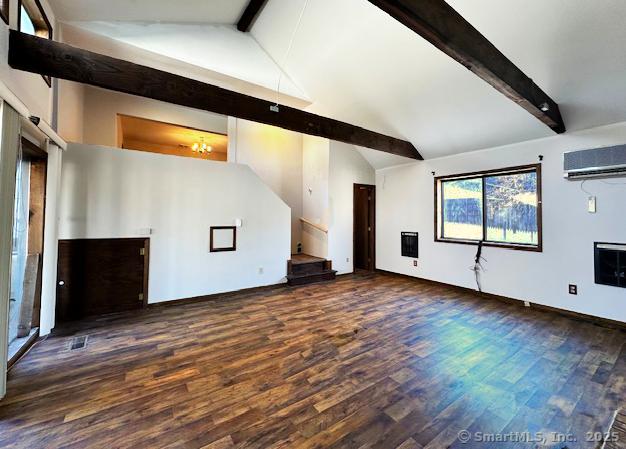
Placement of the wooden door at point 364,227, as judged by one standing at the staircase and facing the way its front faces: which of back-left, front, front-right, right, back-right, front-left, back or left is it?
back-left

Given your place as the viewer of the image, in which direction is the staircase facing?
facing the viewer

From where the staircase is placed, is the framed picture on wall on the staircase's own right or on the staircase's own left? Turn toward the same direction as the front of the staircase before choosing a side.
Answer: on the staircase's own right

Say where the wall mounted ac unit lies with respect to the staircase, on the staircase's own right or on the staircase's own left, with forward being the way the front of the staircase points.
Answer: on the staircase's own left

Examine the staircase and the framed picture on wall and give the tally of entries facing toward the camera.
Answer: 2

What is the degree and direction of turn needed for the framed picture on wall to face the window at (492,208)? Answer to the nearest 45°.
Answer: approximately 90° to its left

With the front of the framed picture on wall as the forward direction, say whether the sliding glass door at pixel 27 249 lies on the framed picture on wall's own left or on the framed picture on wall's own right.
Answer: on the framed picture on wall's own right

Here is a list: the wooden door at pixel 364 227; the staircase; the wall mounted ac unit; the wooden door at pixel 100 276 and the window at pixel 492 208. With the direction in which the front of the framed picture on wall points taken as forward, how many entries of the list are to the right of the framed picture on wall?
1

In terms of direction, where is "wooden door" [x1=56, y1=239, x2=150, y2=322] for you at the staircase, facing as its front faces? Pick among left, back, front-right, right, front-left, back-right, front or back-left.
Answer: front-right

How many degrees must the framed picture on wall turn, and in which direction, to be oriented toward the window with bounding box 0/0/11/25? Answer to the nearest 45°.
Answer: approximately 45° to its right

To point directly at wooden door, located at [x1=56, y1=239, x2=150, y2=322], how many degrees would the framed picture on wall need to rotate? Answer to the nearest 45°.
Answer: approximately 90° to its right

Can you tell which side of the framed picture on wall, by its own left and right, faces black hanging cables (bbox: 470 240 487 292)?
left

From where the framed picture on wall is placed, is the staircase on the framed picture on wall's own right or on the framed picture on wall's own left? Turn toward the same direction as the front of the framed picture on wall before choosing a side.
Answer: on the framed picture on wall's own left
